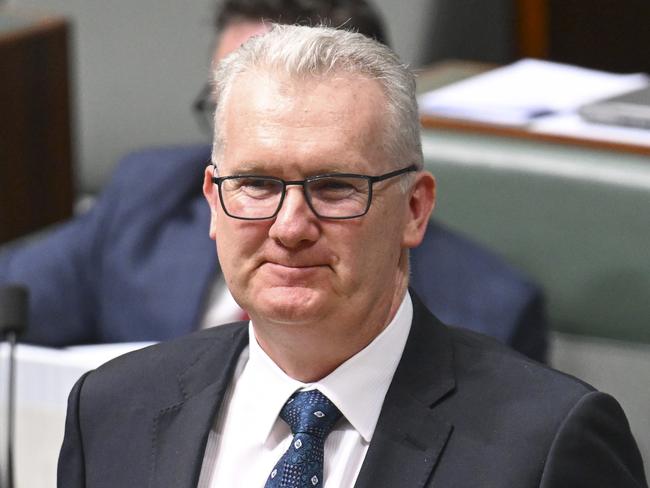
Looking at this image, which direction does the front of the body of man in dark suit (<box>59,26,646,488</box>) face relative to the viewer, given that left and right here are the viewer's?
facing the viewer and to the left of the viewer

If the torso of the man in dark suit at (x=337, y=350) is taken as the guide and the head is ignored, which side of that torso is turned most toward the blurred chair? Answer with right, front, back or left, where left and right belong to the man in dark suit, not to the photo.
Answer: back

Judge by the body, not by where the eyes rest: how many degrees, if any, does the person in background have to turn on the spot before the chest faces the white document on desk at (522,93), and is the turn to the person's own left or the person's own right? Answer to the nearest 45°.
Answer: approximately 135° to the person's own left

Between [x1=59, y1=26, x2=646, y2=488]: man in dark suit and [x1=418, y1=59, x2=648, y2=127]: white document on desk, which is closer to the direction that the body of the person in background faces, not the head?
the man in dark suit

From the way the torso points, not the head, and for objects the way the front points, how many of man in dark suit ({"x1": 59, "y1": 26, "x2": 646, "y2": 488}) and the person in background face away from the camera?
0

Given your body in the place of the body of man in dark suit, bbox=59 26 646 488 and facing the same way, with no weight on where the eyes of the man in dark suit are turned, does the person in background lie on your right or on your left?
on your right
